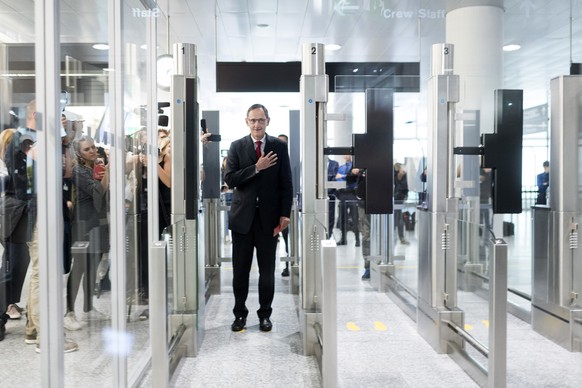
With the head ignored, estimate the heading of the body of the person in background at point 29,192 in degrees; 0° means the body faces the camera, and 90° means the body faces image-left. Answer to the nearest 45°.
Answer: approximately 270°

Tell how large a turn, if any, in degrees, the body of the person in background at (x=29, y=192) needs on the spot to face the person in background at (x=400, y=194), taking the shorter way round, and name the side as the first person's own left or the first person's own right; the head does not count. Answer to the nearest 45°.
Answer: approximately 45° to the first person's own left

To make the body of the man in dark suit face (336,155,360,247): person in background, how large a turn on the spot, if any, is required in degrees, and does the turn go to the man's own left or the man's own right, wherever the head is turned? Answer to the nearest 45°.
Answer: approximately 135° to the man's own left

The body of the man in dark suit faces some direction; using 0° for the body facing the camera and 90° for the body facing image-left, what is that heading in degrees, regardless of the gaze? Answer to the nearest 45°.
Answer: approximately 0°

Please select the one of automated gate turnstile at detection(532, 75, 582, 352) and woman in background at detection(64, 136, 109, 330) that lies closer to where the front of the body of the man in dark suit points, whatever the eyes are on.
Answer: the automated gate turnstile

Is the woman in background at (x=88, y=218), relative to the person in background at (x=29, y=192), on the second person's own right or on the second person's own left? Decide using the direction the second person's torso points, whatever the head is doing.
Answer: on the second person's own left
